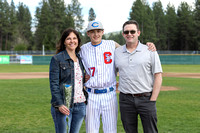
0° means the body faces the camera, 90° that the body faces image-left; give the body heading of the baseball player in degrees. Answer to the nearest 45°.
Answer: approximately 0°

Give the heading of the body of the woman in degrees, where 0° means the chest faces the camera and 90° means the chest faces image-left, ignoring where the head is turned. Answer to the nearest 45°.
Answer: approximately 315°
